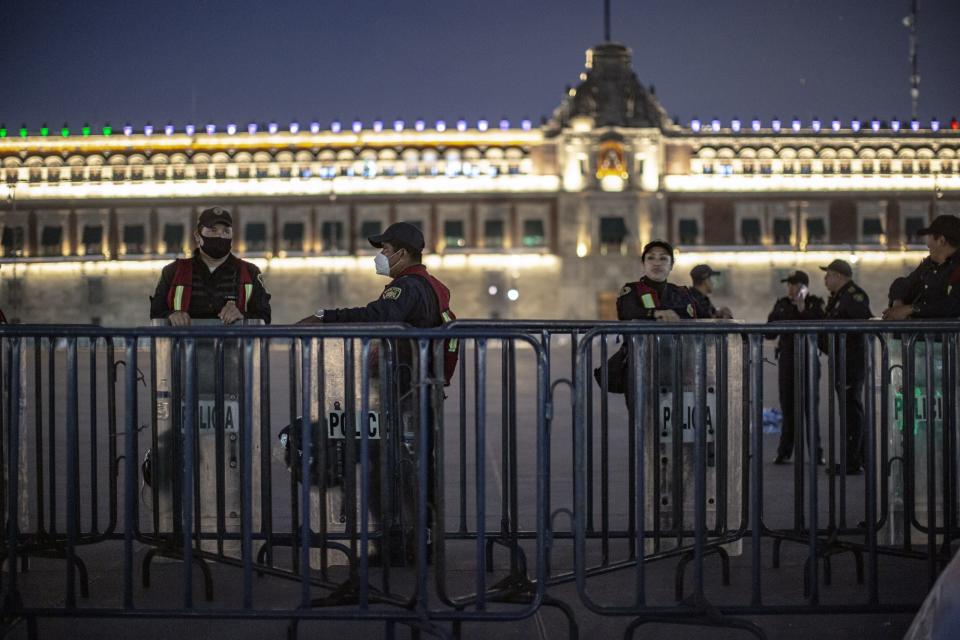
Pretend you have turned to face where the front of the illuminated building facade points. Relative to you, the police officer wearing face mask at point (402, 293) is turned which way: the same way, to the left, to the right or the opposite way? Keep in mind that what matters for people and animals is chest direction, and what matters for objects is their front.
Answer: to the right

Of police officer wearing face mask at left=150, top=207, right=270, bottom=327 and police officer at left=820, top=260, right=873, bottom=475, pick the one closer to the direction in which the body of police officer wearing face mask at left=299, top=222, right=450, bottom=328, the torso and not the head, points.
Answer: the police officer wearing face mask

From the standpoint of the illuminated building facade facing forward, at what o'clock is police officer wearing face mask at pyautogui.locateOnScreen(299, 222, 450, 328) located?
The police officer wearing face mask is roughly at 12 o'clock from the illuminated building facade.

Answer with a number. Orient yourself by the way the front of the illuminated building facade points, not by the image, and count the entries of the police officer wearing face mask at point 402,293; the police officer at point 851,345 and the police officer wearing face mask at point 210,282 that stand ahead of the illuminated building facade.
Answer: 3

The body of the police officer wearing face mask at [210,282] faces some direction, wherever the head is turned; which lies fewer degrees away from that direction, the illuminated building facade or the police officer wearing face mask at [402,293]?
the police officer wearing face mask

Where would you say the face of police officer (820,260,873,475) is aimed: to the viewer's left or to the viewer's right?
to the viewer's left

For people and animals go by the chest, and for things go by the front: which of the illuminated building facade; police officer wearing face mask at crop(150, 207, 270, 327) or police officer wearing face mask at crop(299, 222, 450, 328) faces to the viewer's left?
police officer wearing face mask at crop(299, 222, 450, 328)

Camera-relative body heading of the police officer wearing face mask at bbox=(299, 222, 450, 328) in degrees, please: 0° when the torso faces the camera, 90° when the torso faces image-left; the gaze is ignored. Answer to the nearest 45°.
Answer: approximately 90°

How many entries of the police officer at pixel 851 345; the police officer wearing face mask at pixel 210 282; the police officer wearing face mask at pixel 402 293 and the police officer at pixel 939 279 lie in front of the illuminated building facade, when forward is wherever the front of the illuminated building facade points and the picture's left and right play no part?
4

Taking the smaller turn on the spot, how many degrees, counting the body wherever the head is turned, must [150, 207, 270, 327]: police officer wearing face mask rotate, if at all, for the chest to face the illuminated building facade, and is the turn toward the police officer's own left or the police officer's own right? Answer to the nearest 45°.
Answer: approximately 180°
